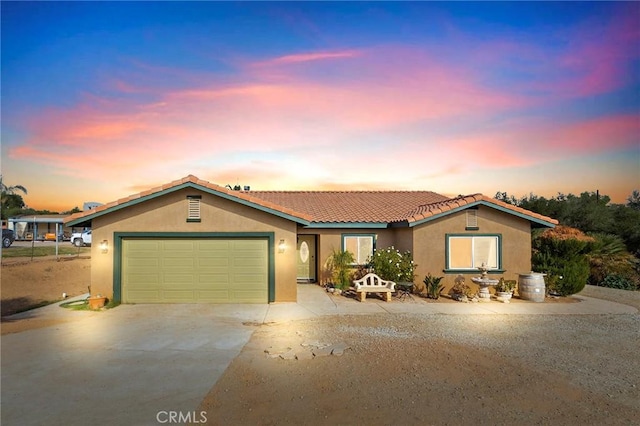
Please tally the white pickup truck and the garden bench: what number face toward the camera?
1

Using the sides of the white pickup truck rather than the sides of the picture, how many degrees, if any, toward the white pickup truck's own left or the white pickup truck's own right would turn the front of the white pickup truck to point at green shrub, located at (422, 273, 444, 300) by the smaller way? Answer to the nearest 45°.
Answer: approximately 90° to the white pickup truck's own left

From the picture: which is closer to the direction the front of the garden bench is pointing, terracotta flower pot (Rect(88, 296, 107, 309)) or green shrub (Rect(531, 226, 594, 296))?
the terracotta flower pot

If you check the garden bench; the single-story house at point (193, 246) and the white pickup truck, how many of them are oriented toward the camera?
2

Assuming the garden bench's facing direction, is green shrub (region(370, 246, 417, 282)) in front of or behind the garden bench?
behind

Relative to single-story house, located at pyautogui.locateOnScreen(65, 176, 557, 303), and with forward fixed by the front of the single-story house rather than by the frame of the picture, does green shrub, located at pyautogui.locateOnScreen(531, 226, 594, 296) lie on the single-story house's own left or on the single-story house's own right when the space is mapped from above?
on the single-story house's own left

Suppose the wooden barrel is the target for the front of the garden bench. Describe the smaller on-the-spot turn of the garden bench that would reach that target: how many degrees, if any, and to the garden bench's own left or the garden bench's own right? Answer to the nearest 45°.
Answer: approximately 90° to the garden bench's own left

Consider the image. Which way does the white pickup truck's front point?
to the viewer's left

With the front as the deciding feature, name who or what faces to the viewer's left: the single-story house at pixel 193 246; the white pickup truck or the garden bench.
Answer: the white pickup truck

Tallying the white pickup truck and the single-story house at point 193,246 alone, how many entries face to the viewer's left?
1

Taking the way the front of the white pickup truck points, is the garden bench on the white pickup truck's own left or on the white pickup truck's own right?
on the white pickup truck's own left

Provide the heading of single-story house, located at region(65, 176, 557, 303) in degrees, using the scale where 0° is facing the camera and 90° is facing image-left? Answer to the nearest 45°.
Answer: approximately 0°
